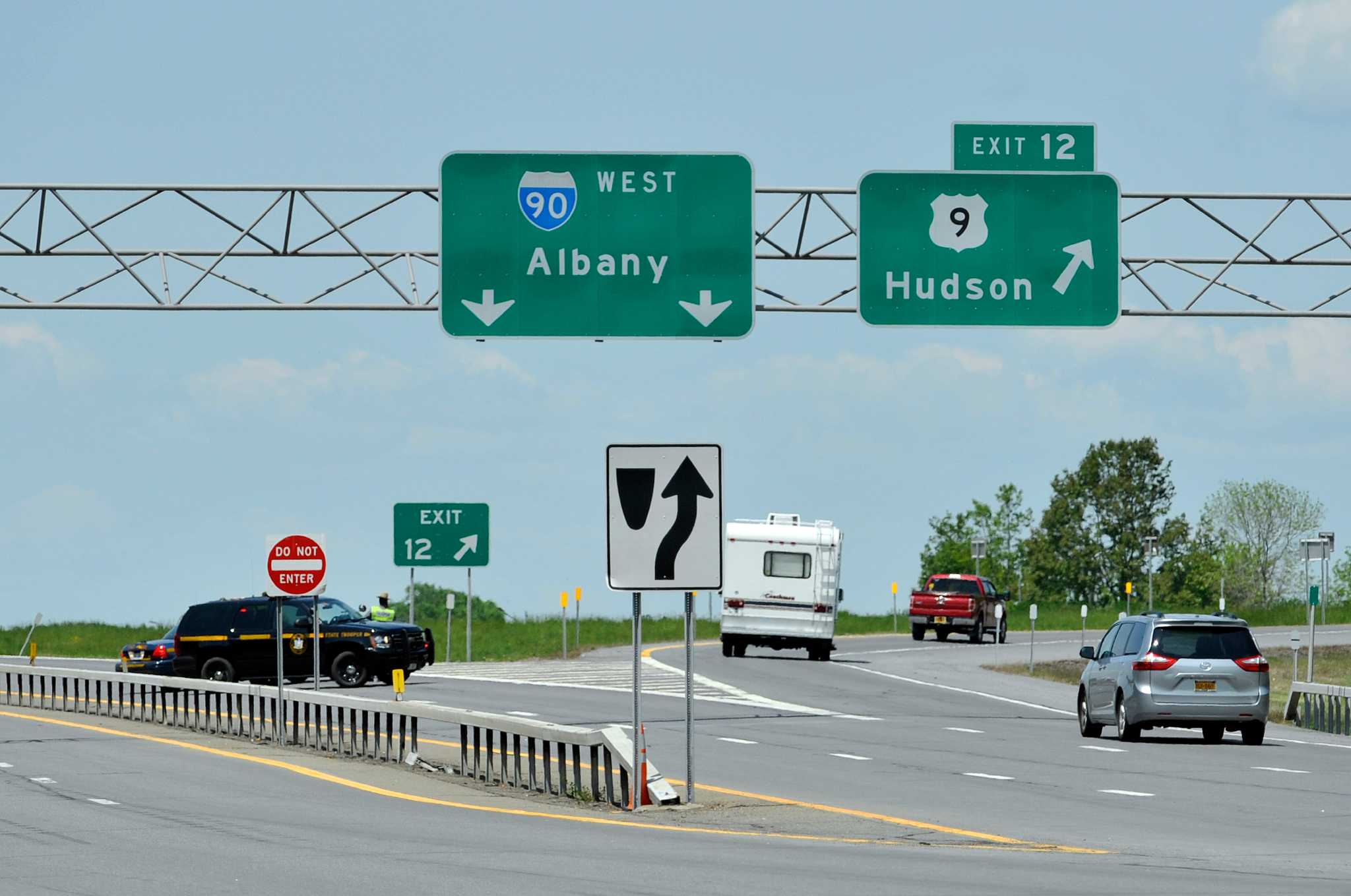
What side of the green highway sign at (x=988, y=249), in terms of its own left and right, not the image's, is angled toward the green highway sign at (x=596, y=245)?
right

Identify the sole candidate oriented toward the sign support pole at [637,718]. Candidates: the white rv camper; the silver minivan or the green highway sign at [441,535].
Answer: the green highway sign

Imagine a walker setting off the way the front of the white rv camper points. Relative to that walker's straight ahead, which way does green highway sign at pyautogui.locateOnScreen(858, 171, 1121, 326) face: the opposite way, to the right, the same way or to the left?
the opposite way

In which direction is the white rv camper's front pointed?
away from the camera

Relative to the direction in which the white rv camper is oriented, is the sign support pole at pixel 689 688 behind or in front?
behind

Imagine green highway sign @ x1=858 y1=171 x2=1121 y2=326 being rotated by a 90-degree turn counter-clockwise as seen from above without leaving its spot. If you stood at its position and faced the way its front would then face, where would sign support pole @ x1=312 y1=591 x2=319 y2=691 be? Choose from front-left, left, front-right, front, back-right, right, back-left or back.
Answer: back

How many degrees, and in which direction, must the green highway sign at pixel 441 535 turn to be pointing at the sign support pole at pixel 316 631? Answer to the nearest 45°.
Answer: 0° — it already faces it

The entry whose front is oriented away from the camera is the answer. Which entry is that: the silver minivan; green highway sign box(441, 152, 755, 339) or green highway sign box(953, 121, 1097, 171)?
the silver minivan

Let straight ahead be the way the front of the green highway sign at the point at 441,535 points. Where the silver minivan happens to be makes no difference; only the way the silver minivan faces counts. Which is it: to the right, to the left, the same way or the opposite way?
the opposite way
